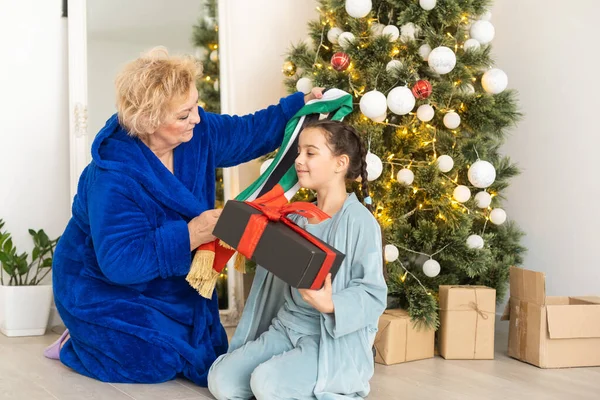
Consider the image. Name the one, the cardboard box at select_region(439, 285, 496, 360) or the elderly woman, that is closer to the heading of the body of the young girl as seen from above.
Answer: the elderly woman

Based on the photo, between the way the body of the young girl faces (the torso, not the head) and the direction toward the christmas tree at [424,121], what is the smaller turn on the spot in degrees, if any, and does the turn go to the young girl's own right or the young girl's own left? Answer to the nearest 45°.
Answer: approximately 180°

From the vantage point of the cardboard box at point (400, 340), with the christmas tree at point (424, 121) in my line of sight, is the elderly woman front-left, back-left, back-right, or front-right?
back-left

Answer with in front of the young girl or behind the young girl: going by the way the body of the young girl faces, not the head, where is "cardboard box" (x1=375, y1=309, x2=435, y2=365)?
behind

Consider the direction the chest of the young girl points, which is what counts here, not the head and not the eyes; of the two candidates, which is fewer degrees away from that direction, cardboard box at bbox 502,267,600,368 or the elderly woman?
the elderly woman

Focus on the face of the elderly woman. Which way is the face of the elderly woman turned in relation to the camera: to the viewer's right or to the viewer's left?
to the viewer's right

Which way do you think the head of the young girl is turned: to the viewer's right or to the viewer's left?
to the viewer's left

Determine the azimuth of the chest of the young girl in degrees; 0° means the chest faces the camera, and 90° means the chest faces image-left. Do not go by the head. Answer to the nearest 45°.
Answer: approximately 45°

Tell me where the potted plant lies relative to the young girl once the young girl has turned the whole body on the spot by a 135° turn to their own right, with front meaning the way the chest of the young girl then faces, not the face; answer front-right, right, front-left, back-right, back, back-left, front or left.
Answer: front-left
